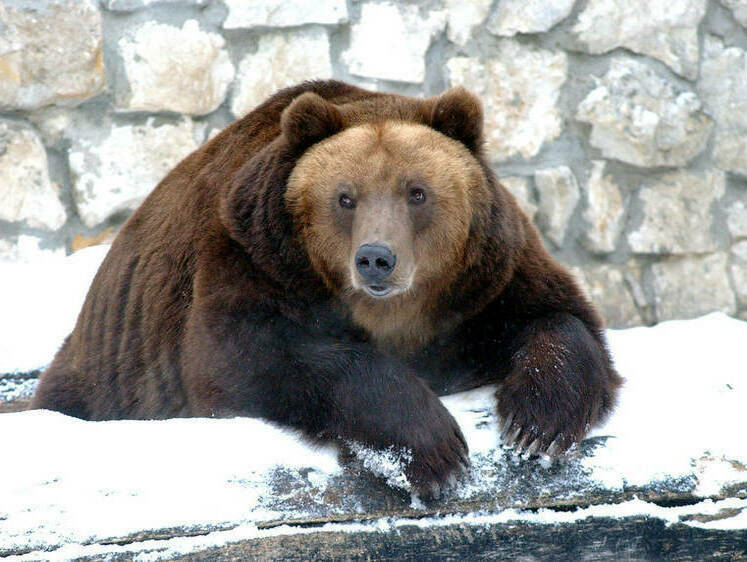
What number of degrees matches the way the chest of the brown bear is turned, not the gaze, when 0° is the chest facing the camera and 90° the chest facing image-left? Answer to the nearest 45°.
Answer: approximately 315°
